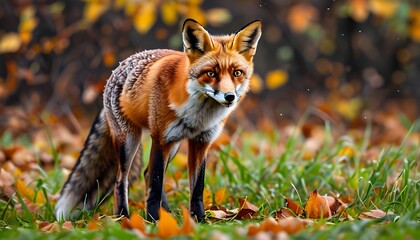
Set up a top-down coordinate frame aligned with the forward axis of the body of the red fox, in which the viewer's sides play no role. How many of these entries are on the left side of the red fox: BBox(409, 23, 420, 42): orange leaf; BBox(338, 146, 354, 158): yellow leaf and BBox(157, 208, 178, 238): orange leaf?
2

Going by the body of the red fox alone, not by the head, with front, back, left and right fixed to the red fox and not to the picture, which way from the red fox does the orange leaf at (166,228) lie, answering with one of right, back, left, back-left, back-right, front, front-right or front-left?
front-right

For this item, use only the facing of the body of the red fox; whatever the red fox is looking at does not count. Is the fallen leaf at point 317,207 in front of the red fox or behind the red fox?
in front

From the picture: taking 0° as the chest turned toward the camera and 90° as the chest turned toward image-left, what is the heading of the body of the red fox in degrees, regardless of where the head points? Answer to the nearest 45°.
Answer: approximately 315°

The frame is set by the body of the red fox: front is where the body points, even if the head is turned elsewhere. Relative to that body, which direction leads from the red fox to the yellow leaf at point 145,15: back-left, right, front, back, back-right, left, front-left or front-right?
back-left

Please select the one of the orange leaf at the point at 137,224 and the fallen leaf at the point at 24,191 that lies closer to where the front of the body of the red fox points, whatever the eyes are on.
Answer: the orange leaf

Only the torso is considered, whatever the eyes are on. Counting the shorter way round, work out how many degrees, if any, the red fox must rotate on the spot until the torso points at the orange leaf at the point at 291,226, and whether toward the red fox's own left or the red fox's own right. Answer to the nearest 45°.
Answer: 0° — it already faces it

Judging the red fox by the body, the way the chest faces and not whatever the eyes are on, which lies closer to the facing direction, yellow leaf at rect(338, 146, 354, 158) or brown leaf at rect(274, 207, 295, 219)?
the brown leaf

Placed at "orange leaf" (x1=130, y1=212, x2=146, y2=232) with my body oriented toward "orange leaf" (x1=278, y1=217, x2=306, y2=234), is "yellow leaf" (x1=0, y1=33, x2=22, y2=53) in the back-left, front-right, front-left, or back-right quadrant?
back-left

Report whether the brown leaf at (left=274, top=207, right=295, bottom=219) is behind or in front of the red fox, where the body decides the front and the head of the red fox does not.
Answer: in front
